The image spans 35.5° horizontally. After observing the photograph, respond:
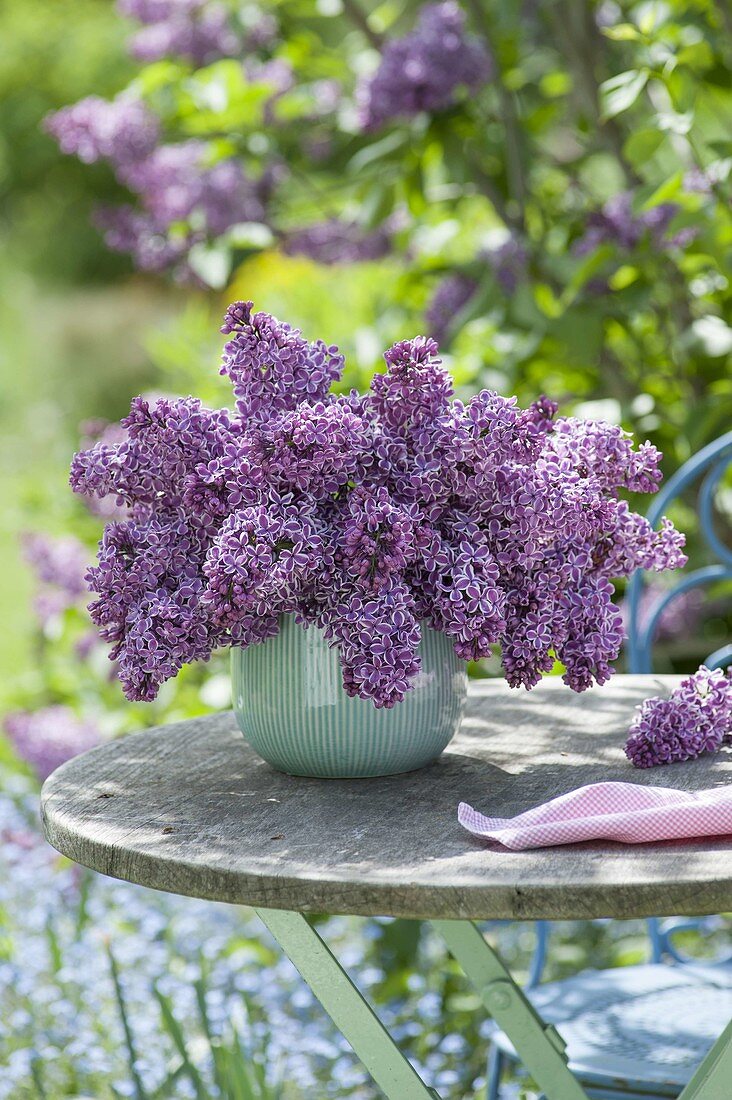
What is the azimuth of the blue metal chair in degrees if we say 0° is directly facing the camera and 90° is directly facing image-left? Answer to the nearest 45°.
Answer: approximately 45°

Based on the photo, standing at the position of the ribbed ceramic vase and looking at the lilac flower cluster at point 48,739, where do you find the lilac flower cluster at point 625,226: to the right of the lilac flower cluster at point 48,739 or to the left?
right

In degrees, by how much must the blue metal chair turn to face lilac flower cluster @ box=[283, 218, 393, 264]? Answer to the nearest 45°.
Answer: approximately 90° to its right

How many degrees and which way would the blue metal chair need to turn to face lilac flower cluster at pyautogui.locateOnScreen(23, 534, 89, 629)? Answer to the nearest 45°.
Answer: approximately 90° to its right

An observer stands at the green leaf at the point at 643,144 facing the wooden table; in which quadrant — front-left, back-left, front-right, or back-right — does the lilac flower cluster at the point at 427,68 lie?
back-right
